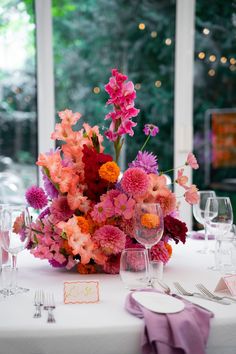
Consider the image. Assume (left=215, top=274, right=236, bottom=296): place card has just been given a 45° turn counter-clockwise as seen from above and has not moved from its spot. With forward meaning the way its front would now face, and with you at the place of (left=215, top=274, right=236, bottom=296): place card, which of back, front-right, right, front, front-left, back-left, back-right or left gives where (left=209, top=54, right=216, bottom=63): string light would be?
left

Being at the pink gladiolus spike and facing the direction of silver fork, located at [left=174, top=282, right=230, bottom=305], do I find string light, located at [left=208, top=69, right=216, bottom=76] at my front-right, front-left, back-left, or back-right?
back-left

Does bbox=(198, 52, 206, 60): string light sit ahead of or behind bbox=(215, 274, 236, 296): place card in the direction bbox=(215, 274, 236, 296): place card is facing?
behind

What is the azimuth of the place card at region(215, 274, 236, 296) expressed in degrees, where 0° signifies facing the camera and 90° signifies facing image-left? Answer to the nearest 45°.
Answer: approximately 315°
